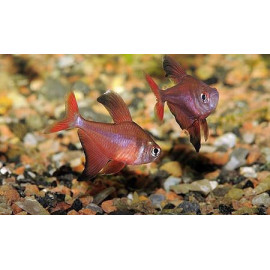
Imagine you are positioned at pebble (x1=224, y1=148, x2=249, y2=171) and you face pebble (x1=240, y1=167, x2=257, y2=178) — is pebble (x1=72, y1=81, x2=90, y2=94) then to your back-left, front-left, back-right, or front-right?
back-right

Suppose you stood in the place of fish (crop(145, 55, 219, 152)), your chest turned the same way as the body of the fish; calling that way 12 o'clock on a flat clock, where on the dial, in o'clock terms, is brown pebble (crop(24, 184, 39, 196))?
The brown pebble is roughly at 4 o'clock from the fish.

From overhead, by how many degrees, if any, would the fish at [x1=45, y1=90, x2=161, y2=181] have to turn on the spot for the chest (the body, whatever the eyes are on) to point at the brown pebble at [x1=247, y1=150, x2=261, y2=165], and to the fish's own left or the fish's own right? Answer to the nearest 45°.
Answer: approximately 45° to the fish's own left

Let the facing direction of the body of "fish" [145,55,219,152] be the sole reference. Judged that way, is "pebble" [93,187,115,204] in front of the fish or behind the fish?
behind

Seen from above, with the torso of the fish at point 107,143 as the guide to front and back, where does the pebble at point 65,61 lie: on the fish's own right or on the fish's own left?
on the fish's own left

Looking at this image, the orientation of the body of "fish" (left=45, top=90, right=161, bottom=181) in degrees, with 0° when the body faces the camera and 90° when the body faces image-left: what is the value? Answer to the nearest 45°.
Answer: approximately 270°
